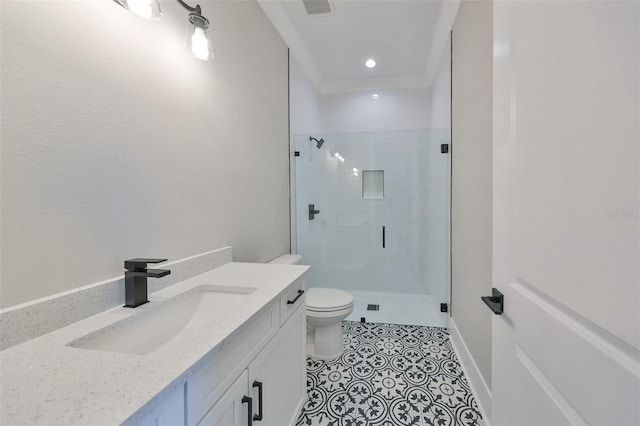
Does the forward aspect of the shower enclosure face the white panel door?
yes

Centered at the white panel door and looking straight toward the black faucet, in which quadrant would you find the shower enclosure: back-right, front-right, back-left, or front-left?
front-right

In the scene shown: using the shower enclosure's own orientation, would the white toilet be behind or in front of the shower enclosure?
in front

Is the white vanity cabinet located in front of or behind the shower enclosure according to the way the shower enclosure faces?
in front

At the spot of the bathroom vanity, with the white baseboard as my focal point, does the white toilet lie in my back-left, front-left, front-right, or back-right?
front-left

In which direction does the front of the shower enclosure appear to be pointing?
toward the camera
